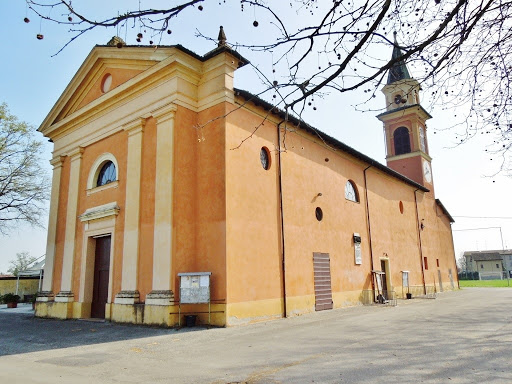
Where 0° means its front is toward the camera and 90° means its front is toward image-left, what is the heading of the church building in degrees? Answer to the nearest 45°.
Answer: approximately 45°
